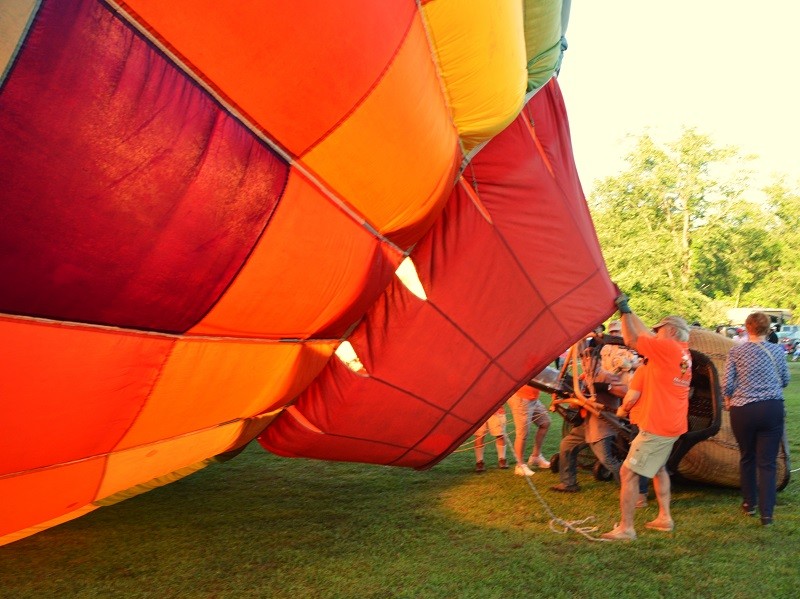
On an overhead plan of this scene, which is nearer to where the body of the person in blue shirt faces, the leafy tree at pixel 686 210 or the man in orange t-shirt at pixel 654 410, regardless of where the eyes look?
the leafy tree

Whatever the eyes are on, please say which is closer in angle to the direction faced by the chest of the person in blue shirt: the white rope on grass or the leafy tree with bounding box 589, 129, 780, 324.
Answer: the leafy tree

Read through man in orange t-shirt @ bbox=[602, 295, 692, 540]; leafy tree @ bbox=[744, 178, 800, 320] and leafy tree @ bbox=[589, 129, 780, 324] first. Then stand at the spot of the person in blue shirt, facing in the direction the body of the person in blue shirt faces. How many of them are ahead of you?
2

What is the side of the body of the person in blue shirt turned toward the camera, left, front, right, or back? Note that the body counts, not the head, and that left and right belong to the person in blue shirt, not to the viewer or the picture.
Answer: back

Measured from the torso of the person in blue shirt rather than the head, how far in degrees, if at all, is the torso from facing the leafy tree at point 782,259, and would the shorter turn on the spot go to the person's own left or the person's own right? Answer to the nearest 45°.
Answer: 0° — they already face it

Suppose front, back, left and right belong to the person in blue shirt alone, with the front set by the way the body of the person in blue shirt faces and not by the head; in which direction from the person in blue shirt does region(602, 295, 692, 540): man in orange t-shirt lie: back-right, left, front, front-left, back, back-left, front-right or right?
back-left

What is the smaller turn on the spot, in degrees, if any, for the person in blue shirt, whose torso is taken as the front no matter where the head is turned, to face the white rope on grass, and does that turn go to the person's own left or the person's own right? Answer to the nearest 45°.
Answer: approximately 135° to the person's own left

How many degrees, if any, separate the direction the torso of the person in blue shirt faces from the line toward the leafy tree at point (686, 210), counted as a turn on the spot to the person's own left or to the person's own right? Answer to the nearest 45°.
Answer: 0° — they already face it

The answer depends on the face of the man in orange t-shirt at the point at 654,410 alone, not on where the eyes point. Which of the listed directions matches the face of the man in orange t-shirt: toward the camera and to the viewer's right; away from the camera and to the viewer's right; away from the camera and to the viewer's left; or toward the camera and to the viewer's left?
away from the camera and to the viewer's left

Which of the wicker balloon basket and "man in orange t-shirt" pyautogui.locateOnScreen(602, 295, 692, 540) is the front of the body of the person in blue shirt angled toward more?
the wicker balloon basket
